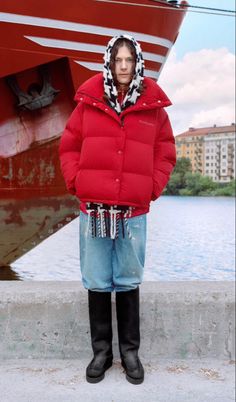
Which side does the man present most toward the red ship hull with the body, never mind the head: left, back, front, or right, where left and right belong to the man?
back

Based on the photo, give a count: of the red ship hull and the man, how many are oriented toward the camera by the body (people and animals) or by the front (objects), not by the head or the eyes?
1

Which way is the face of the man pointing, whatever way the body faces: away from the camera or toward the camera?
toward the camera

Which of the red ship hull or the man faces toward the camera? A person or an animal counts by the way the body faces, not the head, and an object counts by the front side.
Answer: the man

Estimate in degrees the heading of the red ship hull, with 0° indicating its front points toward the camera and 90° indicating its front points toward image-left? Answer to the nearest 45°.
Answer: approximately 270°

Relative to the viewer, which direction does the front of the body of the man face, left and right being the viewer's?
facing the viewer

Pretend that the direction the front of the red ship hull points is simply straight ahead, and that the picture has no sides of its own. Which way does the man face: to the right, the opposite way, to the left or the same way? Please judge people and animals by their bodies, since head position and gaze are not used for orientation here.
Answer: to the right

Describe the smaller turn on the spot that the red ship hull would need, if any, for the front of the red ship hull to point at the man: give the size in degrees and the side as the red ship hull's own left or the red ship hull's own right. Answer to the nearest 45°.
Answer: approximately 90° to the red ship hull's own right
